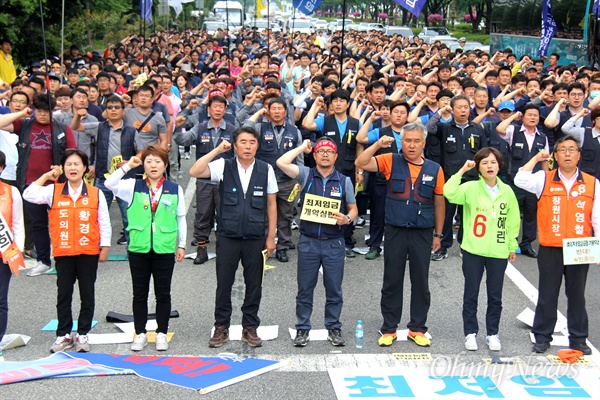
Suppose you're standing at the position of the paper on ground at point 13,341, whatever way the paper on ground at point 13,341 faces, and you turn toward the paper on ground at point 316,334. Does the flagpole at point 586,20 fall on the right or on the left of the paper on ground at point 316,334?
left

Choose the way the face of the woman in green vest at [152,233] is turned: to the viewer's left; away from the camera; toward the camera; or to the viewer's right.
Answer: toward the camera

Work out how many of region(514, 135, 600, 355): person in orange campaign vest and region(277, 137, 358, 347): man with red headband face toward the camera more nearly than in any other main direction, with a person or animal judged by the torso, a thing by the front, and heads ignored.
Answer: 2

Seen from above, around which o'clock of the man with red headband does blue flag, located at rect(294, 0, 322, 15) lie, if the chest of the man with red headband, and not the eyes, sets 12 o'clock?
The blue flag is roughly at 6 o'clock from the man with red headband.

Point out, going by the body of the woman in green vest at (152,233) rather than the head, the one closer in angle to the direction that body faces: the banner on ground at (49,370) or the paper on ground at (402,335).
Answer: the banner on ground

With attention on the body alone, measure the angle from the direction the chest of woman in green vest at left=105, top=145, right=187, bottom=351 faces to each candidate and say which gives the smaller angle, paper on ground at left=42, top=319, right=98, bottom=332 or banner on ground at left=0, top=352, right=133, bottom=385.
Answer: the banner on ground

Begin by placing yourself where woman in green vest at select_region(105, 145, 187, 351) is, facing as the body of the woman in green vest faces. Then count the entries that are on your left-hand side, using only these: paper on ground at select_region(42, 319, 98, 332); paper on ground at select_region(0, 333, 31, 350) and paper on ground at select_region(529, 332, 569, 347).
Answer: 1

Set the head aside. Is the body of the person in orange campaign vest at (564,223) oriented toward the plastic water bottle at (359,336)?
no

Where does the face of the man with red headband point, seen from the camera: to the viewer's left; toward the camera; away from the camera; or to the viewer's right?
toward the camera

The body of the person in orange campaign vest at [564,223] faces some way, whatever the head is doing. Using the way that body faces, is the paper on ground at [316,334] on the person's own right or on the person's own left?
on the person's own right

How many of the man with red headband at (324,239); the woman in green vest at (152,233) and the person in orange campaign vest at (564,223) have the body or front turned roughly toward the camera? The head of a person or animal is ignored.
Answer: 3

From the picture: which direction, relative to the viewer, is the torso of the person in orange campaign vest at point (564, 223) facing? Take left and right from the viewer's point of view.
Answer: facing the viewer

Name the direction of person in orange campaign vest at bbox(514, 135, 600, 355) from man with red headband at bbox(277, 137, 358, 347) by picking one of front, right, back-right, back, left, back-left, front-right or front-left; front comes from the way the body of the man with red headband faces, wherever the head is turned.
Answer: left

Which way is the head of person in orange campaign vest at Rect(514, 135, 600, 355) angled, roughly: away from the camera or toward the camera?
toward the camera

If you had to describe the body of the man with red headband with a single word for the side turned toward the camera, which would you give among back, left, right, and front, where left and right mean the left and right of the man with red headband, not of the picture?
front

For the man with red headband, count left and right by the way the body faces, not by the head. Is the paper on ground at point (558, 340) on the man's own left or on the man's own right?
on the man's own left
